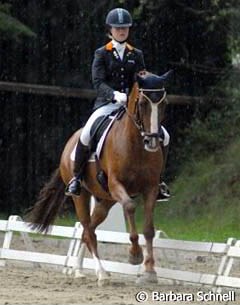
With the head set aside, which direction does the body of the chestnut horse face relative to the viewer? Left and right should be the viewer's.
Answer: facing the viewer and to the right of the viewer

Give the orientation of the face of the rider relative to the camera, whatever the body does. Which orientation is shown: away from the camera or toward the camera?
toward the camera

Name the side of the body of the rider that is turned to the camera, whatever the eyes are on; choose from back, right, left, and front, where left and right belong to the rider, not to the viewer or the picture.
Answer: front
